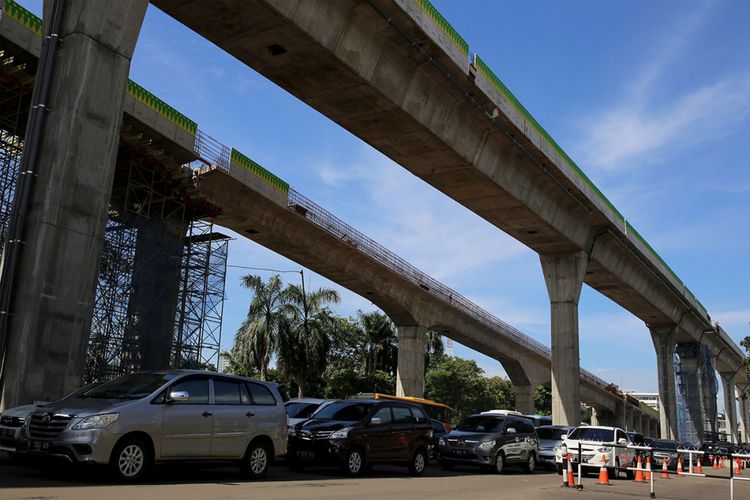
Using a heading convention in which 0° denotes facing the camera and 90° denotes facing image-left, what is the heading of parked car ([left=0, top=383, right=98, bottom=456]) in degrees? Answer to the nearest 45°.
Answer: approximately 45°

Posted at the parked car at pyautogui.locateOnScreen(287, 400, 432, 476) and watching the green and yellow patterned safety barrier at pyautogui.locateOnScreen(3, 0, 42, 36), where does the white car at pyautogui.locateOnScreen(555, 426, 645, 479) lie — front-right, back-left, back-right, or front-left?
back-right

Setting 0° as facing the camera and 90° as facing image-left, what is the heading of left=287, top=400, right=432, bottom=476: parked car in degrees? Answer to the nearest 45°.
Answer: approximately 45°

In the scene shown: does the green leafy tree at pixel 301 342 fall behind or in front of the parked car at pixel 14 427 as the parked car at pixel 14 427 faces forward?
behind

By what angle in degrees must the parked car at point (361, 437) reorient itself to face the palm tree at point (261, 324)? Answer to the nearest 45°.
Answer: approximately 135° to its right

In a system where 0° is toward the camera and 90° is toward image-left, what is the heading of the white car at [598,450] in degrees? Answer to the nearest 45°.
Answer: approximately 45°

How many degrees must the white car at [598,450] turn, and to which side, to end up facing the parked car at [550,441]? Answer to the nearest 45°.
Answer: approximately 90° to its right

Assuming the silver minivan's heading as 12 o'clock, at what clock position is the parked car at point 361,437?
The parked car is roughly at 6 o'clock from the silver minivan.

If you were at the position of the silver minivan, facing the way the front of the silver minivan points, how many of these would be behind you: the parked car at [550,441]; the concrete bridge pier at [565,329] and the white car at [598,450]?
3

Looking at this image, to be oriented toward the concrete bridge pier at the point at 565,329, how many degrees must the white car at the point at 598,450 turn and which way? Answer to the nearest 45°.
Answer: approximately 135° to its right
